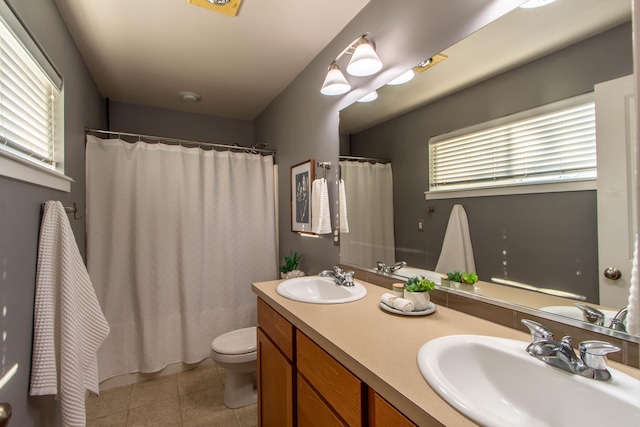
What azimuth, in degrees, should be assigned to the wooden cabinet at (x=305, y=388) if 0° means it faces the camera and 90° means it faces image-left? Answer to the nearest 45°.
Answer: approximately 45°

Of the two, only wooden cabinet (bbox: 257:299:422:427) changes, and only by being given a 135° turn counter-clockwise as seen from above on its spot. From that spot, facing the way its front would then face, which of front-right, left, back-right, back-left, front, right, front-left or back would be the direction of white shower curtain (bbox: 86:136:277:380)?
back-left

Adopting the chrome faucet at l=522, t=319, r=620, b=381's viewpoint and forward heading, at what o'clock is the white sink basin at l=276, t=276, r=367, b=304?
The white sink basin is roughly at 2 o'clock from the chrome faucet.

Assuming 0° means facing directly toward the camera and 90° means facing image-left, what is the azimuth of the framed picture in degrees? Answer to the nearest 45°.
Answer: approximately 45°

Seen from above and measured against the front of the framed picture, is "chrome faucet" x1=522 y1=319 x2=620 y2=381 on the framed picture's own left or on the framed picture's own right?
on the framed picture's own left

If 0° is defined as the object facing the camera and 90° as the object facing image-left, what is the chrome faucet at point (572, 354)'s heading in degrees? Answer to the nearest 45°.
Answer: approximately 45°

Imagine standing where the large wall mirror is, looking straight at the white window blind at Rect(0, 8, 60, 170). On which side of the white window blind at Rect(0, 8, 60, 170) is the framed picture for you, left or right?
right
